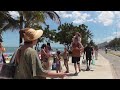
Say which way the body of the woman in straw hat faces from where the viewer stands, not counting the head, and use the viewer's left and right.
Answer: facing away from the viewer and to the right of the viewer

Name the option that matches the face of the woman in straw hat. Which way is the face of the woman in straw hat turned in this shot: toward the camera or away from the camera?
away from the camera
